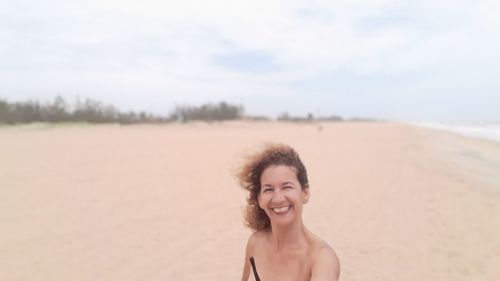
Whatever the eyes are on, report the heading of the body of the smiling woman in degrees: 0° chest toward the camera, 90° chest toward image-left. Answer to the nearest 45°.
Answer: approximately 45°
